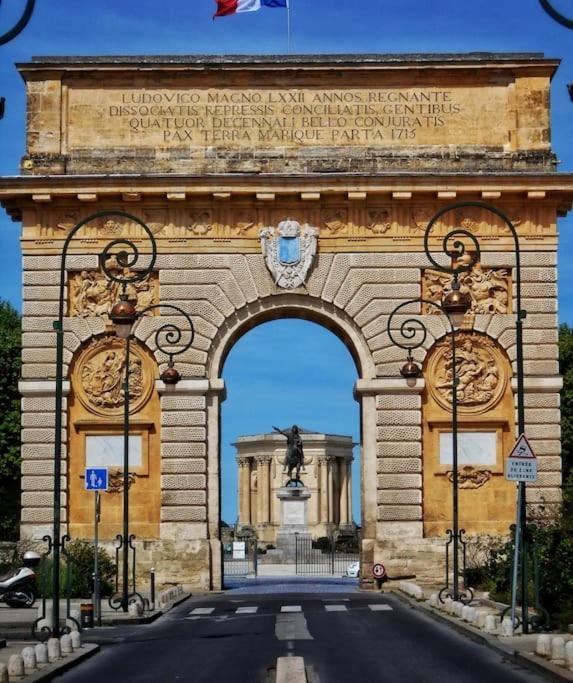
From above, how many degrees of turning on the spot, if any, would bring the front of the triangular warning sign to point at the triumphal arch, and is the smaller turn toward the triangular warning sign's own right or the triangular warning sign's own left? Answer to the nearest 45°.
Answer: approximately 180°

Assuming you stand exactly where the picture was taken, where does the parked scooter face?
facing to the left of the viewer

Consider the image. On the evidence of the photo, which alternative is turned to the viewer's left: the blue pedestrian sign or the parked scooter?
the parked scooter

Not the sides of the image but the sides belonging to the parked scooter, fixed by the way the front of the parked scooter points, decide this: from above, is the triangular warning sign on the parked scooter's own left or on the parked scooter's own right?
on the parked scooter's own left

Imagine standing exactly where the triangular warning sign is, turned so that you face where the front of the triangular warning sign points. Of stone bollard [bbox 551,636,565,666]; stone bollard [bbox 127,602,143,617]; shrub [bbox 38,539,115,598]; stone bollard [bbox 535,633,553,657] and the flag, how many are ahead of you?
2

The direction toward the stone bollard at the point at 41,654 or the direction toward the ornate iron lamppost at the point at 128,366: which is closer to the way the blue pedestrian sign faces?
the stone bollard

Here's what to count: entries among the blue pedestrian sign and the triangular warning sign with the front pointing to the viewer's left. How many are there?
0

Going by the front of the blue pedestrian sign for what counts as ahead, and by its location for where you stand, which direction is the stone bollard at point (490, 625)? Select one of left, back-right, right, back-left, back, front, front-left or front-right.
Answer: front-left

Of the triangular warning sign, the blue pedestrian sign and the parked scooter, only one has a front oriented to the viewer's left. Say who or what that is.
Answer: the parked scooter

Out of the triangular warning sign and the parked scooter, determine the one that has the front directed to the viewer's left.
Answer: the parked scooter

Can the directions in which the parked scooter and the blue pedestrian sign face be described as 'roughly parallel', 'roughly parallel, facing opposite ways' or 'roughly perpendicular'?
roughly perpendicular

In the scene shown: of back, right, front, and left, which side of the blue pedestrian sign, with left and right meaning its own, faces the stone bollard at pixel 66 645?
front

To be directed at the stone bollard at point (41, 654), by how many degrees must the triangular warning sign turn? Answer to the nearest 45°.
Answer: approximately 45° to its right

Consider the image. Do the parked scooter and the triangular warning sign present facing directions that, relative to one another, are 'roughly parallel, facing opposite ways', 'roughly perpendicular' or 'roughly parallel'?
roughly perpendicular
